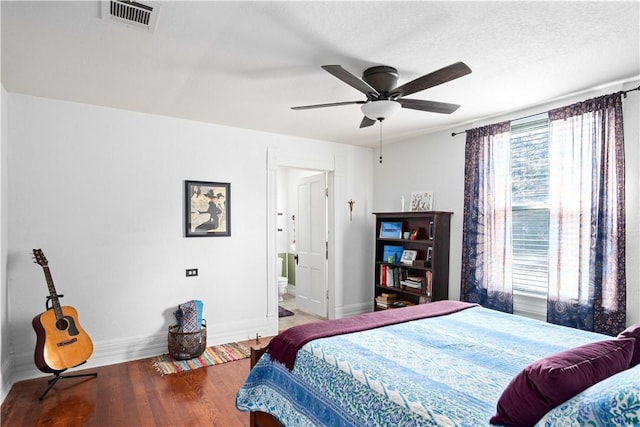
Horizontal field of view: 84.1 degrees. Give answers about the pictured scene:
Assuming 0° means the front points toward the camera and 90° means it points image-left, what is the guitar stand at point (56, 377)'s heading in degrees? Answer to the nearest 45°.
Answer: approximately 315°

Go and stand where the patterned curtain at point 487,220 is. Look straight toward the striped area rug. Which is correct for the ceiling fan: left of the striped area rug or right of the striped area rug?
left

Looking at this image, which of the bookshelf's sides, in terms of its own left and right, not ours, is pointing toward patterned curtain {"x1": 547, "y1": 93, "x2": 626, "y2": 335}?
left

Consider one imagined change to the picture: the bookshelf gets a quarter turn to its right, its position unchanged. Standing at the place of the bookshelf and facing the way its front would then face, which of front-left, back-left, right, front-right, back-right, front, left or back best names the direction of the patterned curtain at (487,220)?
back

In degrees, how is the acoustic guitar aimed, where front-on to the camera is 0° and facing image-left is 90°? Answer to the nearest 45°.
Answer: approximately 315°

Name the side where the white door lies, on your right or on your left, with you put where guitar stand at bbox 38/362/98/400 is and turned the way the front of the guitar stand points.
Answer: on your left

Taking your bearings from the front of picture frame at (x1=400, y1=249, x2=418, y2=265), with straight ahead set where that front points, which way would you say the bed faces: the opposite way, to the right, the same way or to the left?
to the right

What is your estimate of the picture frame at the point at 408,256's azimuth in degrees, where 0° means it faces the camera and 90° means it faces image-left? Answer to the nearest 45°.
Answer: approximately 45°

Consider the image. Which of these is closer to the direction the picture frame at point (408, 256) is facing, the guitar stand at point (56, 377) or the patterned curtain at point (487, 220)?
the guitar stand

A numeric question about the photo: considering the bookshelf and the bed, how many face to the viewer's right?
0

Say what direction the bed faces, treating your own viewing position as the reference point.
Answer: facing away from the viewer and to the left of the viewer

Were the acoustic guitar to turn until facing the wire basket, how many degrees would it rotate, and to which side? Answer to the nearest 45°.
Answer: approximately 45° to its left
